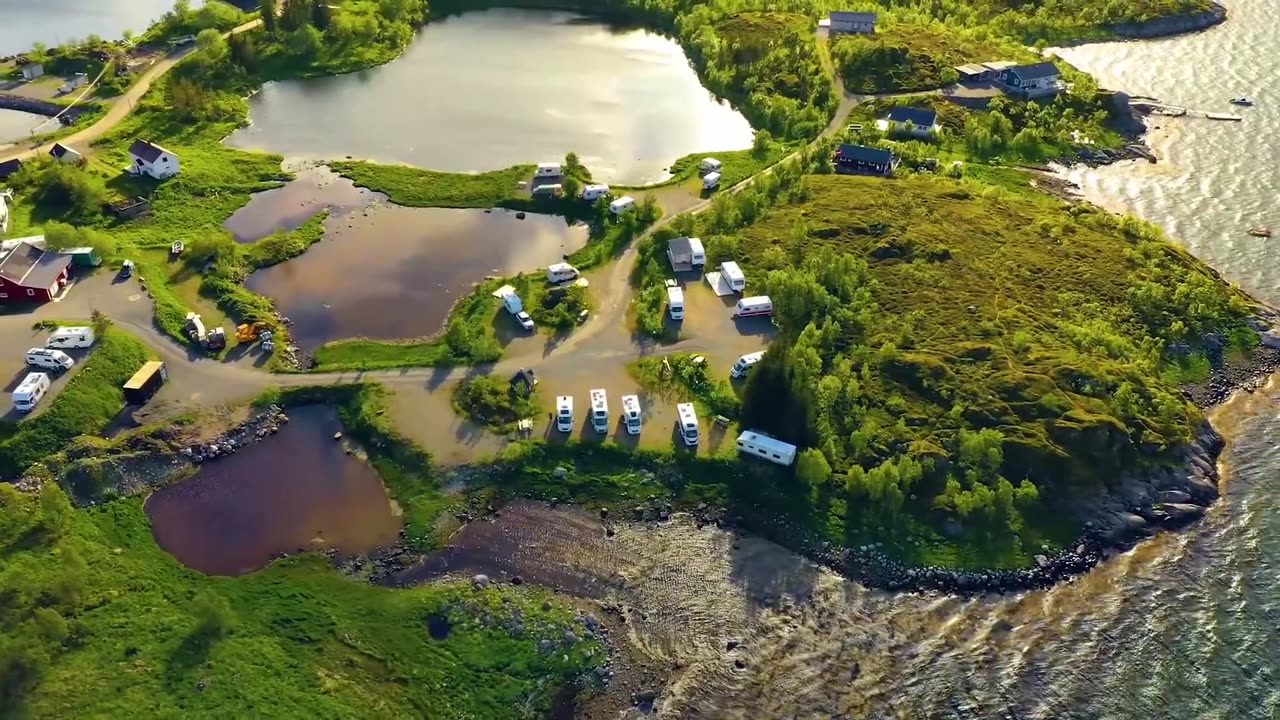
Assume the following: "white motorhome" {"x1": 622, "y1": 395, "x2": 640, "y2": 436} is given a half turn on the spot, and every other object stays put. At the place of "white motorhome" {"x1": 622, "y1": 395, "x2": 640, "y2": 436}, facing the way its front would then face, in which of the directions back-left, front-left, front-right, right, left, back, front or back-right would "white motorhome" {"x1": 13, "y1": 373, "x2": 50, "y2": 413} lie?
left

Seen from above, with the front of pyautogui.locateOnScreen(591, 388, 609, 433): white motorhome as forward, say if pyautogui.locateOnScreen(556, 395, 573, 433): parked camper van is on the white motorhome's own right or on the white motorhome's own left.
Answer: on the white motorhome's own right

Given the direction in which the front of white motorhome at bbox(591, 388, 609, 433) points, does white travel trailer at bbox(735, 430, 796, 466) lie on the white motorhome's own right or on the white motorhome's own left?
on the white motorhome's own left

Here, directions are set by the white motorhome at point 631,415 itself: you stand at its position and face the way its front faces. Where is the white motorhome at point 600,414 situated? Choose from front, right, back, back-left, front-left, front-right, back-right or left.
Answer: right

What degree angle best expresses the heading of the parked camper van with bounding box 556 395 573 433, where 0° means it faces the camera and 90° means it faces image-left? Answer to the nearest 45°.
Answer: approximately 0°

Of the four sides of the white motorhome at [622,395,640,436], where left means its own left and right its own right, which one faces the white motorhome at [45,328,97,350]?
right

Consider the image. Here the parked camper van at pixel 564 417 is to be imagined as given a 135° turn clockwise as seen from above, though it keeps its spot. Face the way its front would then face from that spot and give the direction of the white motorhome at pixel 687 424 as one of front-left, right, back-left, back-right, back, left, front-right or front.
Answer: back-right

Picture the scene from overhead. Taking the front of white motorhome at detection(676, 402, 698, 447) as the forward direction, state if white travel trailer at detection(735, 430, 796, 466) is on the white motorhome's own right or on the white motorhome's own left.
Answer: on the white motorhome's own left

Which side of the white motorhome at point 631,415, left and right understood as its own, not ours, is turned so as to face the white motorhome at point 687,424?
left

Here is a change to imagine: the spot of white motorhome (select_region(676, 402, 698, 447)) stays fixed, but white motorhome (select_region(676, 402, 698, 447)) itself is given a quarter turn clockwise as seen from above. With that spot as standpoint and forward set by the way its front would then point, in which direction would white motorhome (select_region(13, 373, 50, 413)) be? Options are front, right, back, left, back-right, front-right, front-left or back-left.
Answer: front

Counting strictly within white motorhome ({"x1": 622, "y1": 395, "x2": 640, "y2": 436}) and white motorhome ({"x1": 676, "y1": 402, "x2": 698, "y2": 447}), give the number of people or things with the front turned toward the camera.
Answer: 2

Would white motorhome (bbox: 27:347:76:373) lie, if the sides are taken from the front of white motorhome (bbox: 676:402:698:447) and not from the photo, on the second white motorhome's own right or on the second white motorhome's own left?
on the second white motorhome's own right

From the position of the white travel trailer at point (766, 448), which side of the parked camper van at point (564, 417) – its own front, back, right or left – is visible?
left

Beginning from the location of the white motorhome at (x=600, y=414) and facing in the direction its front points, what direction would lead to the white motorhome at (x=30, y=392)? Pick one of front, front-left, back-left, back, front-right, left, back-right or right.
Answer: right
